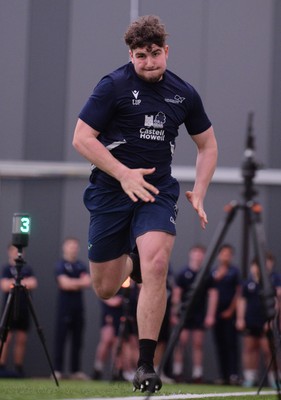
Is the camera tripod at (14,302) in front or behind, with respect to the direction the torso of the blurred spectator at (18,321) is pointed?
in front

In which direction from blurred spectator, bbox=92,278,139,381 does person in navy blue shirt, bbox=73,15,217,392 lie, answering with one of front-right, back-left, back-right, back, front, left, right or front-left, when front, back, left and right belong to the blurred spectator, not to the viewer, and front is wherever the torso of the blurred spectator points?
front

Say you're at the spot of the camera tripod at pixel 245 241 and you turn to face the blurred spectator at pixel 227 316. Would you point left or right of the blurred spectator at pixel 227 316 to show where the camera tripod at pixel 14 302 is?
left

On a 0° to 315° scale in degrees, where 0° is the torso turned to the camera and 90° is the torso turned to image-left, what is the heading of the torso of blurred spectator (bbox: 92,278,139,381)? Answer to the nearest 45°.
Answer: approximately 0°

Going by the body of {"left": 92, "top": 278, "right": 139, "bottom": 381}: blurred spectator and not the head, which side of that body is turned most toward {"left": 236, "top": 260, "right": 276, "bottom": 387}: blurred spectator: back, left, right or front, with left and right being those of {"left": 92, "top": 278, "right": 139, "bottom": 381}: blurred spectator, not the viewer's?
left

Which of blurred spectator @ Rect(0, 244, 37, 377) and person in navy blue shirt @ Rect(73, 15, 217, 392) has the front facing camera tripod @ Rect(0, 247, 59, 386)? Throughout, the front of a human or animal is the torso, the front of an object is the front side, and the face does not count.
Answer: the blurred spectator

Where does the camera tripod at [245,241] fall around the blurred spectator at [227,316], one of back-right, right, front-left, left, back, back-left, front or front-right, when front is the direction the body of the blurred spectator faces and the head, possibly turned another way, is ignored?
front-left

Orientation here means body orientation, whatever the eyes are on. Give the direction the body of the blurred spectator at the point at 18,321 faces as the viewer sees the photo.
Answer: toward the camera

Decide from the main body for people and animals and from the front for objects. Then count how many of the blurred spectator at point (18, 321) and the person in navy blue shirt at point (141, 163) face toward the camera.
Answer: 2

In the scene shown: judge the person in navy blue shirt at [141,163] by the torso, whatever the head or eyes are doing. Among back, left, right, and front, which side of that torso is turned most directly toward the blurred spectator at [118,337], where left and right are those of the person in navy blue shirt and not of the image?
back

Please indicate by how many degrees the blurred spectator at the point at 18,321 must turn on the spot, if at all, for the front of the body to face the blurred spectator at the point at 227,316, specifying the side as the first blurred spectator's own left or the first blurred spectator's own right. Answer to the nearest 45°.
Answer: approximately 90° to the first blurred spectator's own left
